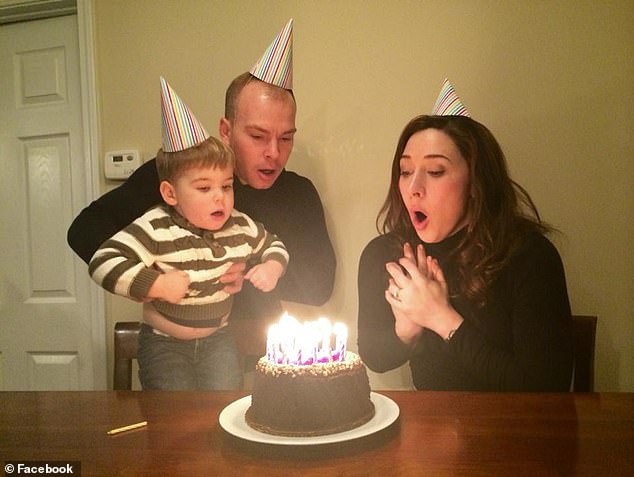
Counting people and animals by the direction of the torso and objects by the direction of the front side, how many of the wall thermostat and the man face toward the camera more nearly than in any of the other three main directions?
2

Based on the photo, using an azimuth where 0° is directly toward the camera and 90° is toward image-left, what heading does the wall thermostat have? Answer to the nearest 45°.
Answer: approximately 0°

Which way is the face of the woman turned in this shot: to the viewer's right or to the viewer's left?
to the viewer's left

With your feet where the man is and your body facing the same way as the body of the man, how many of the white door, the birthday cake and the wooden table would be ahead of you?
2

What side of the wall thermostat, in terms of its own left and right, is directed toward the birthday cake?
front

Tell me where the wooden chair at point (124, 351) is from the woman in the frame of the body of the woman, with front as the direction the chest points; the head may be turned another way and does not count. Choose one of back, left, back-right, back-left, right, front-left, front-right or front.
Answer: front-right

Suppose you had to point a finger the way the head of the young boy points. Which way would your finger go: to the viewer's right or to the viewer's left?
to the viewer's right
